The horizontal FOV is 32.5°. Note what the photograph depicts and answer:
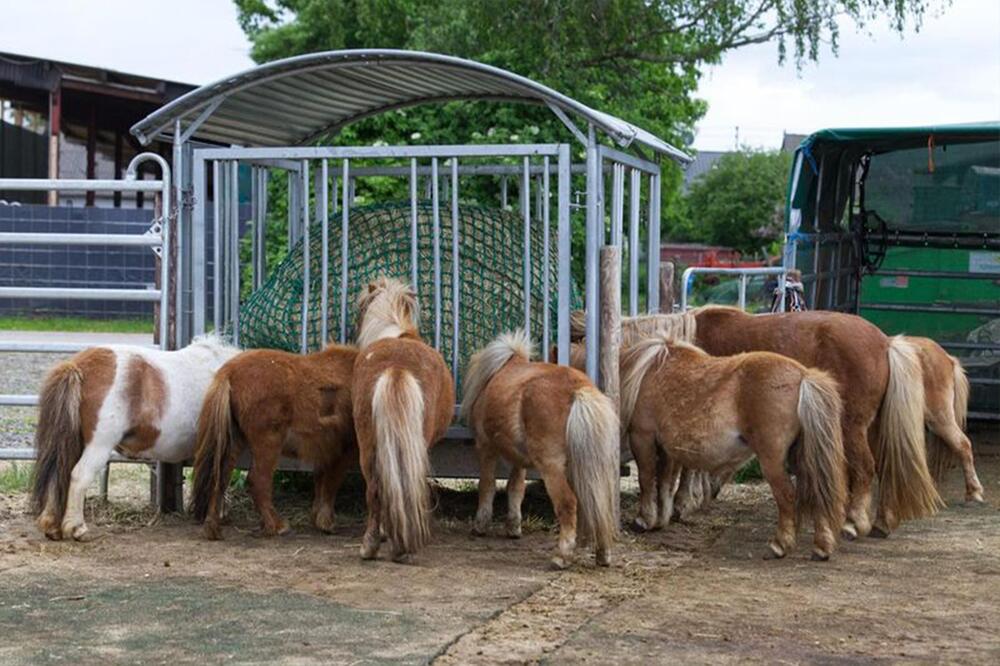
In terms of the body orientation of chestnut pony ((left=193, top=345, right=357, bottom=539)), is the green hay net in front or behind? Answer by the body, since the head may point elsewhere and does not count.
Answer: in front

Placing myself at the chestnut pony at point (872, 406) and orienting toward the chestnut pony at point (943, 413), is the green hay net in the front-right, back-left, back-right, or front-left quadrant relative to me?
back-left

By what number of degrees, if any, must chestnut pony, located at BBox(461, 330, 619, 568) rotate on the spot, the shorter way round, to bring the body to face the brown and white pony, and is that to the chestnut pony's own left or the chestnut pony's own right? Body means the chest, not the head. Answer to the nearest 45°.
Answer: approximately 45° to the chestnut pony's own left

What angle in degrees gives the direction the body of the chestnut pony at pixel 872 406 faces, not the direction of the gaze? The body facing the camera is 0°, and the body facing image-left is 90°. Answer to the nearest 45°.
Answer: approximately 90°

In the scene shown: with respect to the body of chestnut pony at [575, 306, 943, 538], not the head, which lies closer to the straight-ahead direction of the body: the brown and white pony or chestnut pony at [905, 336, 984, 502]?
the brown and white pony

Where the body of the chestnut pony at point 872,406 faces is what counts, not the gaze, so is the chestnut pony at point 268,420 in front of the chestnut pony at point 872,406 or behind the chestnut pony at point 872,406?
in front

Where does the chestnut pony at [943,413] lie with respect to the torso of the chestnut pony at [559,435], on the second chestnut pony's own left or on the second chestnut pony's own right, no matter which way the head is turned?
on the second chestnut pony's own right

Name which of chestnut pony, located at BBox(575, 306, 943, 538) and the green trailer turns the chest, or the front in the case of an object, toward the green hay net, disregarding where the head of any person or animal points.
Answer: the chestnut pony

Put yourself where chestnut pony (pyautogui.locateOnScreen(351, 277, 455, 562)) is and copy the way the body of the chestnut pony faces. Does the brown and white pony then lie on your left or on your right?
on your left

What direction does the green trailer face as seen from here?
away from the camera

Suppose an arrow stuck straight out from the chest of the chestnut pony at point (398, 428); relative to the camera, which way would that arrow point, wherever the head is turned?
away from the camera

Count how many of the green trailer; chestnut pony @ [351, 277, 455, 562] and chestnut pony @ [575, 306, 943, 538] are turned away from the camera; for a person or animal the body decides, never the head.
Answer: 2

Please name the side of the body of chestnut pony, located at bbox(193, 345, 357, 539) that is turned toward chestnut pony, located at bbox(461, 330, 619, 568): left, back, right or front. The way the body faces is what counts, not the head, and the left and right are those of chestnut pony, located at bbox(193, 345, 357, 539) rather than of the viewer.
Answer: right

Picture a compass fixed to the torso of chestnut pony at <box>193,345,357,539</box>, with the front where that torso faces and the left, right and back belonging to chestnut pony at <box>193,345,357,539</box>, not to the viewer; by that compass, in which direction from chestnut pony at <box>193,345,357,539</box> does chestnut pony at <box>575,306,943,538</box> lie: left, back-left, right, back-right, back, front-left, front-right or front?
front-right
